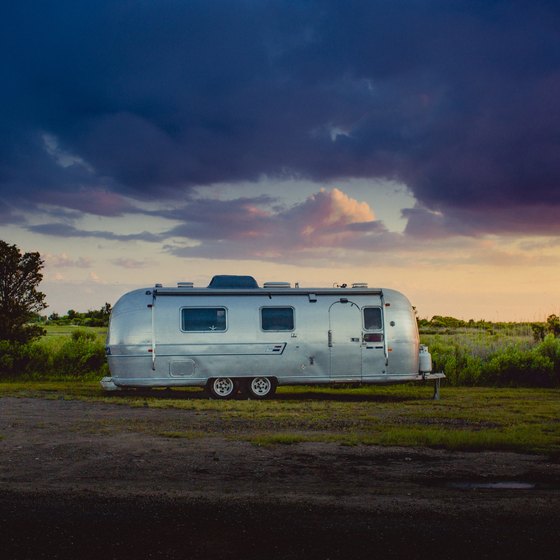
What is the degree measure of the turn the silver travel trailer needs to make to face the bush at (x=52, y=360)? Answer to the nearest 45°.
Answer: approximately 135° to its left

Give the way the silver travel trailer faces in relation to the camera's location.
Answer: facing to the right of the viewer

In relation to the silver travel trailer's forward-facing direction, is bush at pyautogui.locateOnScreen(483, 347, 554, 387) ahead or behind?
ahead

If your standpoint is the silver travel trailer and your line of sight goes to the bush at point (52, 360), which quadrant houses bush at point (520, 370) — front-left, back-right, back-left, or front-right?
back-right

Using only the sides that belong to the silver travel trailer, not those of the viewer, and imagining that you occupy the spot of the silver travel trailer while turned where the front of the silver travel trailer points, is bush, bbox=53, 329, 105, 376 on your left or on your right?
on your left
